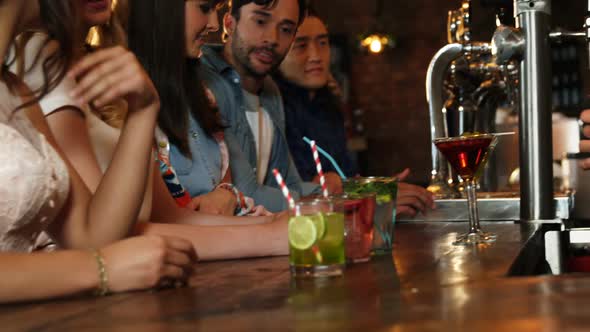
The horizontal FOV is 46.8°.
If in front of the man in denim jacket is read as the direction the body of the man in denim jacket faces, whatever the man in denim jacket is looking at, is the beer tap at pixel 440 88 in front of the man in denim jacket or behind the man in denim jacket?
in front

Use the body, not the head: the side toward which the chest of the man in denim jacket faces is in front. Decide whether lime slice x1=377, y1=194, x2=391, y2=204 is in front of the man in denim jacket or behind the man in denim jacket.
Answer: in front

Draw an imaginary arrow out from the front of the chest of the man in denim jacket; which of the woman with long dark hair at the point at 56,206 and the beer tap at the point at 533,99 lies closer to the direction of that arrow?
the beer tap

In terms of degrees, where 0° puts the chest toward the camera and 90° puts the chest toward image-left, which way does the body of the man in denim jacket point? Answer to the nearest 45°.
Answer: approximately 315°

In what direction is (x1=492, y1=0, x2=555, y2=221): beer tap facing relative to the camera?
to the viewer's left
